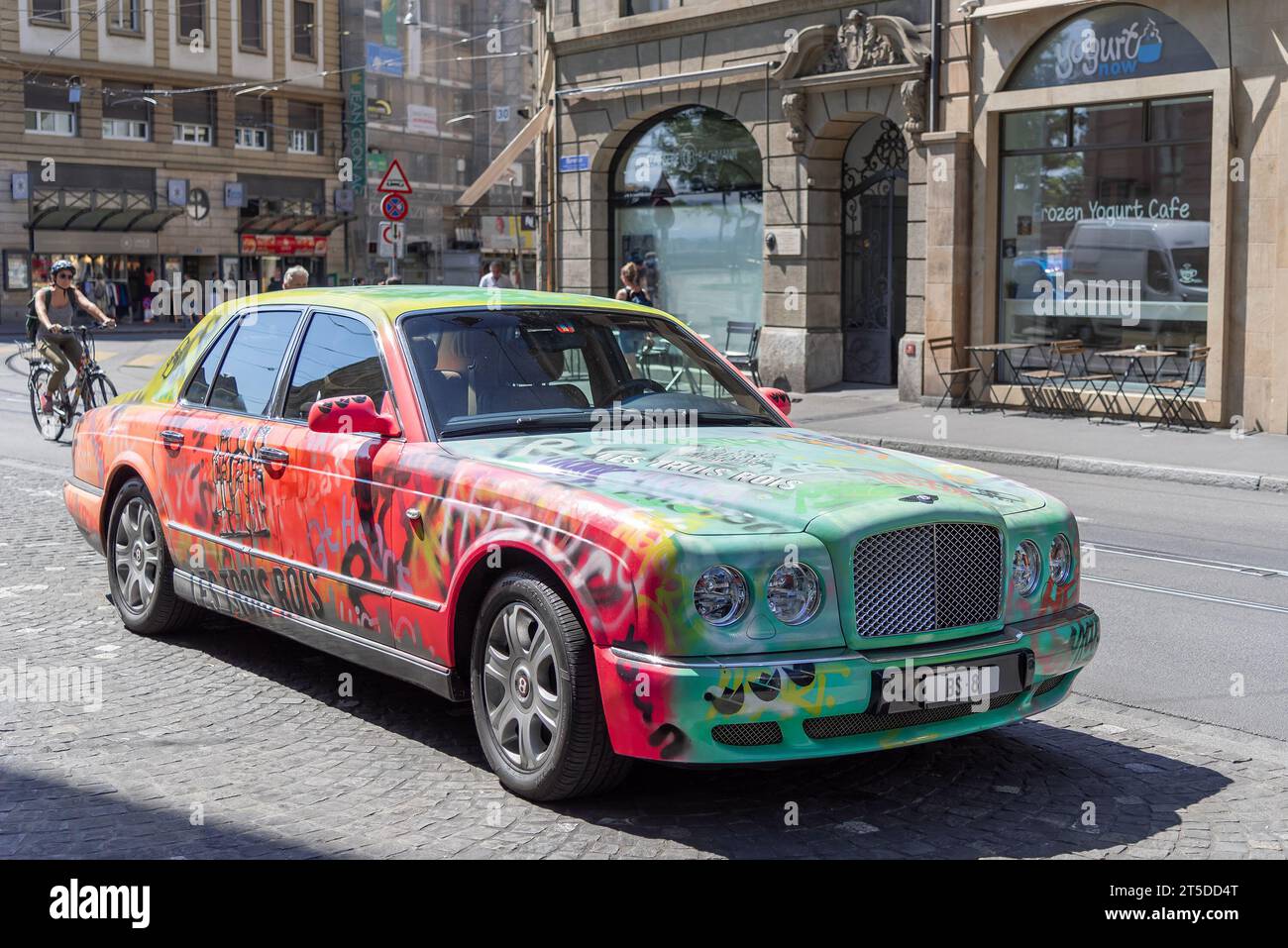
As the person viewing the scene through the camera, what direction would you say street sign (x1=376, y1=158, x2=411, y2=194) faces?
facing the viewer

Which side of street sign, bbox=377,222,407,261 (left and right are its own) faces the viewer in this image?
front

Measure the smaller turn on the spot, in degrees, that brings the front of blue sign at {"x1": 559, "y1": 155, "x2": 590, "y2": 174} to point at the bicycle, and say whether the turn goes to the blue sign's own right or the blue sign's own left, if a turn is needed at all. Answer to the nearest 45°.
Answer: approximately 45° to the blue sign's own right

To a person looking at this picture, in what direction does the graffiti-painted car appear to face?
facing the viewer and to the right of the viewer

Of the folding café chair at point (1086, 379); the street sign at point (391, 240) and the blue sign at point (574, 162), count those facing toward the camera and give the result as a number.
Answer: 2

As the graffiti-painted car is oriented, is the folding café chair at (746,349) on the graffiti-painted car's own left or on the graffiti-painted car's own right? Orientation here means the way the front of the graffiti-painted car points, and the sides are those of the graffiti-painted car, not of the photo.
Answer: on the graffiti-painted car's own left
